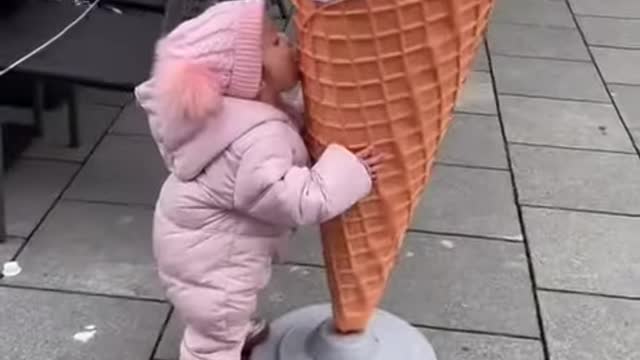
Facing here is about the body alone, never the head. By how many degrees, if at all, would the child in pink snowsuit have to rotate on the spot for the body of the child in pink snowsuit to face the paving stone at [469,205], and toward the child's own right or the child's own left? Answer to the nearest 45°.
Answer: approximately 45° to the child's own left

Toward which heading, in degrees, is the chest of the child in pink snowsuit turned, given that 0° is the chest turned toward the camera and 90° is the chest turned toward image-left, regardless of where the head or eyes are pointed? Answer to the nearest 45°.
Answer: approximately 270°

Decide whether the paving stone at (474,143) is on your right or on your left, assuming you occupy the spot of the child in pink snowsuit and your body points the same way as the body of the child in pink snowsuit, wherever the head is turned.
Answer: on your left

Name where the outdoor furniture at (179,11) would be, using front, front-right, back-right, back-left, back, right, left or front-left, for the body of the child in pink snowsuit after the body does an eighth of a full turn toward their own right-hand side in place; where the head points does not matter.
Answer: back-left

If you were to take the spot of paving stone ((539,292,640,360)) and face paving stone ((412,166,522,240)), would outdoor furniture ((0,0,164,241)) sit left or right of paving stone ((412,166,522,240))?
left

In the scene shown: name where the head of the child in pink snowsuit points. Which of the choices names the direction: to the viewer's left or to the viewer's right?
to the viewer's right

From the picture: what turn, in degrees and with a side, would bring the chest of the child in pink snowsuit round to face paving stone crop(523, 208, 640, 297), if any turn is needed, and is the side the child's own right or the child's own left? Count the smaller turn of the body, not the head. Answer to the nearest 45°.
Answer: approximately 45° to the child's own left

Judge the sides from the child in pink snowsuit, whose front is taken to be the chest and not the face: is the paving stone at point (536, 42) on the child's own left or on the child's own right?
on the child's own left
